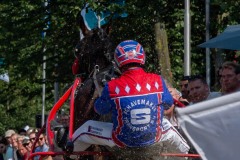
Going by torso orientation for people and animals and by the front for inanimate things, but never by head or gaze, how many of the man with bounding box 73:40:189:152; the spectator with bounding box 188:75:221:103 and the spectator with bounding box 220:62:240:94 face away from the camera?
1

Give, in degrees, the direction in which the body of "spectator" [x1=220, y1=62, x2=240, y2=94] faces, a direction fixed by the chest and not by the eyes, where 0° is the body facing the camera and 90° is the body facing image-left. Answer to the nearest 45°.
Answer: approximately 45°

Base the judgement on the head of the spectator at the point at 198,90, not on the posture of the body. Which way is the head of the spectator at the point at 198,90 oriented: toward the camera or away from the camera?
toward the camera

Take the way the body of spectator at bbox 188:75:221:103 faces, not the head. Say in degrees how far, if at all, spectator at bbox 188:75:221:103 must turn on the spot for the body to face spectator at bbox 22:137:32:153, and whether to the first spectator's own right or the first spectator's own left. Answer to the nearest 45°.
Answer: approximately 90° to the first spectator's own right

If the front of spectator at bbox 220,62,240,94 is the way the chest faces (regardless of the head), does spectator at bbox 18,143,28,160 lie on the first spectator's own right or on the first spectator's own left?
on the first spectator's own right

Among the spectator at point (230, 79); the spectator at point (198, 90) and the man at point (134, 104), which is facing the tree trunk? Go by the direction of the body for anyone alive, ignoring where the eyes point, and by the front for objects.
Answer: the man

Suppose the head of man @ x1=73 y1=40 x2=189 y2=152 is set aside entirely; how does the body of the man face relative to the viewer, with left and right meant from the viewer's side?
facing away from the viewer

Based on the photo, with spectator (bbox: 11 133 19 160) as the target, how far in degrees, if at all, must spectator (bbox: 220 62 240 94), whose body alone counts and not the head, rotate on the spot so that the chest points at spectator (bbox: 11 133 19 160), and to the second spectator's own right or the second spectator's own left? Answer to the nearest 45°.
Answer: approximately 90° to the second spectator's own right

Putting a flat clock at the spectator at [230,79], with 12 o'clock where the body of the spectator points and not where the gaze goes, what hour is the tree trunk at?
The tree trunk is roughly at 4 o'clock from the spectator.

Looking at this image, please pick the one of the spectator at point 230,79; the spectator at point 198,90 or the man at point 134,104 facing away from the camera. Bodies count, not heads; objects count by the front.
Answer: the man

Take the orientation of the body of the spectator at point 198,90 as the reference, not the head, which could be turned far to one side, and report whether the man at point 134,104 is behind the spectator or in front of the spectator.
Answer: in front
